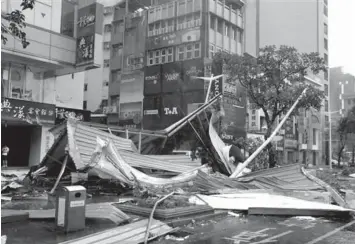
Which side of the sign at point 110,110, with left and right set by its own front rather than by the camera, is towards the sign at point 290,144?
left

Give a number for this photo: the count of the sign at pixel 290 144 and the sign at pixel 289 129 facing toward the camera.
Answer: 2

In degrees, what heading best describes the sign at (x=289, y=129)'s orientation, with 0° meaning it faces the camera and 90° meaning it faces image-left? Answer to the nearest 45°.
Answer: approximately 0°

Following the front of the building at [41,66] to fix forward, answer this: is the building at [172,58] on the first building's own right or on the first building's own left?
on the first building's own left

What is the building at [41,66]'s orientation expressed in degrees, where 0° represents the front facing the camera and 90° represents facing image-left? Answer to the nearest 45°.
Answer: approximately 315°
